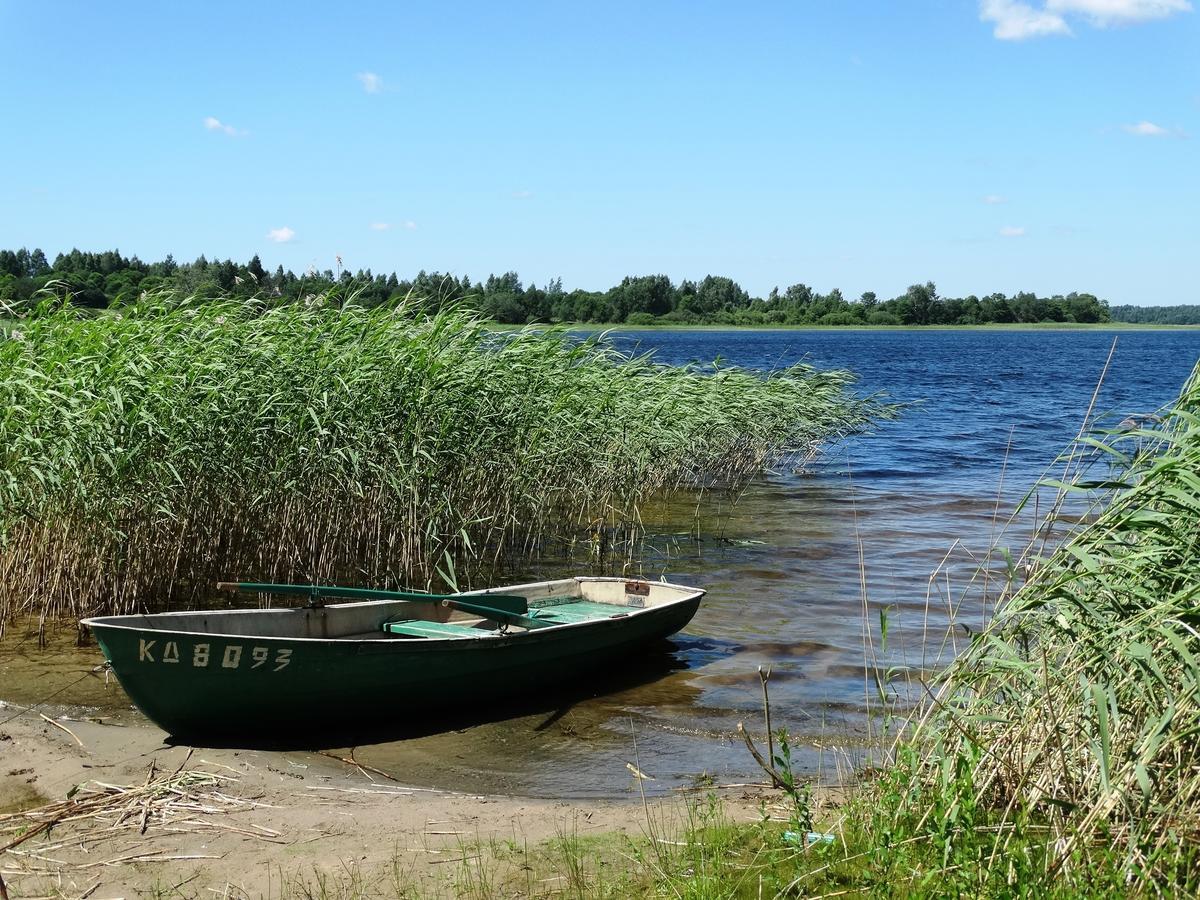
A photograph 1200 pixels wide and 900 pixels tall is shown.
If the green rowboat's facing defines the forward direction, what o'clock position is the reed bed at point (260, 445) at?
The reed bed is roughly at 4 o'clock from the green rowboat.

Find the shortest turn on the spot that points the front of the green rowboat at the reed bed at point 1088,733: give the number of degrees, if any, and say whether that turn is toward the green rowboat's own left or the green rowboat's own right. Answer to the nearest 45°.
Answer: approximately 90° to the green rowboat's own left

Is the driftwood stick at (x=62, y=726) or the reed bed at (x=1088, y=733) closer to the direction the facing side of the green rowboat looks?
the driftwood stick

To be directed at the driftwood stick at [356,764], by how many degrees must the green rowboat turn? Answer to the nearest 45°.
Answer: approximately 45° to its left

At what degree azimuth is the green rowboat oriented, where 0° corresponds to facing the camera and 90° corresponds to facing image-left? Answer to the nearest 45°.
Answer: approximately 45°

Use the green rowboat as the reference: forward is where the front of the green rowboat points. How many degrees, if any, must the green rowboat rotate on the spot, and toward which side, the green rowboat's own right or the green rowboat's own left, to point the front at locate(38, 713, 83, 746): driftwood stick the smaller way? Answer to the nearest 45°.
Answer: approximately 45° to the green rowboat's own right

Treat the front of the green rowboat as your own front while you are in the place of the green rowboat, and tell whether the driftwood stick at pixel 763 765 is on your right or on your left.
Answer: on your left
